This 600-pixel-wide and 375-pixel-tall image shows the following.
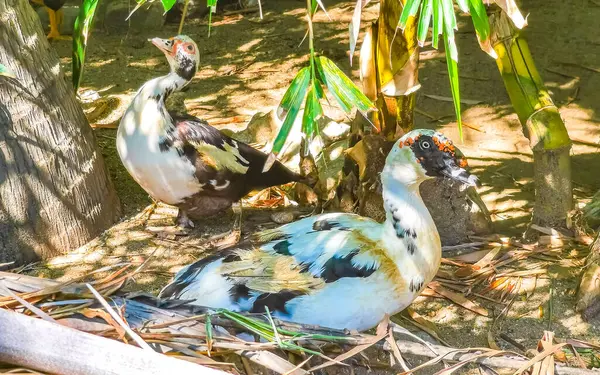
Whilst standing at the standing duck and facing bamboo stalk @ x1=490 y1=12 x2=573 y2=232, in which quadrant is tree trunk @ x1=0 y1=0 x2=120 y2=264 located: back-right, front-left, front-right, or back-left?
back-right

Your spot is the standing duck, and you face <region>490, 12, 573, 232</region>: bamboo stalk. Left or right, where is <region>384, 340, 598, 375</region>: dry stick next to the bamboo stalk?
right

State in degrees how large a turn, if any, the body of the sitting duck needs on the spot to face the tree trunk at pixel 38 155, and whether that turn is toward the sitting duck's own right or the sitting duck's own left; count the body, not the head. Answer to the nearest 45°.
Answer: approximately 135° to the sitting duck's own left

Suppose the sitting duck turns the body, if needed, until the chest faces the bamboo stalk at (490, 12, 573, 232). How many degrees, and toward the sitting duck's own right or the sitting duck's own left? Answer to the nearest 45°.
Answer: approximately 45° to the sitting duck's own left

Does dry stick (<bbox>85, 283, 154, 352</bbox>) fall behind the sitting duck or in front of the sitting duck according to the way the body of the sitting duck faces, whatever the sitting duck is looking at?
behind

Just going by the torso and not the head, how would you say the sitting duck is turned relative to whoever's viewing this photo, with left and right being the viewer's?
facing to the right of the viewer

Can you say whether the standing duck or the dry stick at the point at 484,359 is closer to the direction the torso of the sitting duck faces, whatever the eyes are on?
the dry stick

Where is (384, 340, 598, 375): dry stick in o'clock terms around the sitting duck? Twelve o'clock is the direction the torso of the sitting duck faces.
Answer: The dry stick is roughly at 2 o'clock from the sitting duck.
